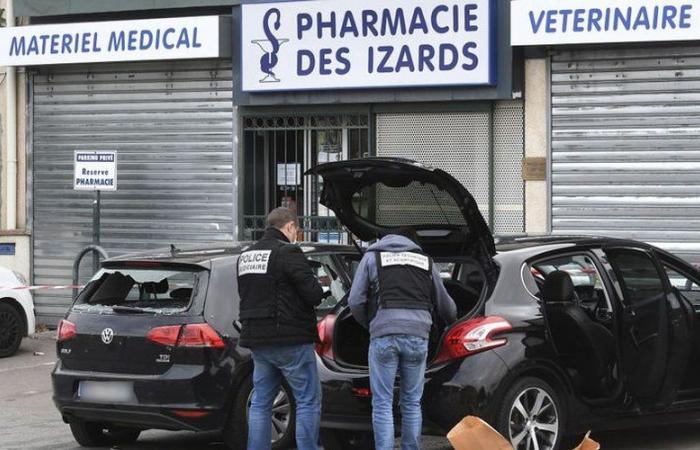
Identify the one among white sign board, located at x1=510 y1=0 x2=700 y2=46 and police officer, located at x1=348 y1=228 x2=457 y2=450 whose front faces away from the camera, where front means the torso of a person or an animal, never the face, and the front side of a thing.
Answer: the police officer

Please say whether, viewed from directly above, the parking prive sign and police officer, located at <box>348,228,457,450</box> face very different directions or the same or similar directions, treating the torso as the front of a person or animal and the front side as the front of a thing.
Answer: very different directions

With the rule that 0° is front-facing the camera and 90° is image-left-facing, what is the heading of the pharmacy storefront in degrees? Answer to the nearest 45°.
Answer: approximately 0°

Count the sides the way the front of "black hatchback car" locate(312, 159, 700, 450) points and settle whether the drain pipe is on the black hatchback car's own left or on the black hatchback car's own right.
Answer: on the black hatchback car's own left

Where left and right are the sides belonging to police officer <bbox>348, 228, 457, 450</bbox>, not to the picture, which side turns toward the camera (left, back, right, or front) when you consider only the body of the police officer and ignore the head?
back

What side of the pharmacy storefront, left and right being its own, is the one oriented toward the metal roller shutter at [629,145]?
left
